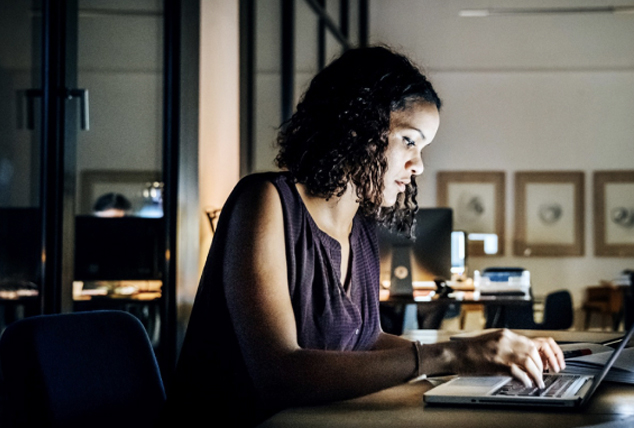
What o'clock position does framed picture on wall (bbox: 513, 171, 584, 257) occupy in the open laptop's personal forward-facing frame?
The framed picture on wall is roughly at 3 o'clock from the open laptop.

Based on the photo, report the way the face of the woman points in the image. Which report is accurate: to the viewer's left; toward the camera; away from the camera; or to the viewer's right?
to the viewer's right

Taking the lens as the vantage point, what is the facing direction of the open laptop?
facing to the left of the viewer

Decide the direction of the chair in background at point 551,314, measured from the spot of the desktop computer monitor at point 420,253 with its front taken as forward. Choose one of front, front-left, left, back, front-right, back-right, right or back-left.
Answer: front-right

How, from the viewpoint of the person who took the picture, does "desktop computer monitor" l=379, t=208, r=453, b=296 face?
facing away from the viewer

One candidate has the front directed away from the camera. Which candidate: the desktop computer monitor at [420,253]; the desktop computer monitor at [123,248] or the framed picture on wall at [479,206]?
the desktop computer monitor at [420,253]

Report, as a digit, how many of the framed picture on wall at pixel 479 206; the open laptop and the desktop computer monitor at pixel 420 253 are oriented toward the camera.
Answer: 1

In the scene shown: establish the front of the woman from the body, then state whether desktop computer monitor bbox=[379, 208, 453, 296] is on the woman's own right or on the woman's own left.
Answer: on the woman's own left

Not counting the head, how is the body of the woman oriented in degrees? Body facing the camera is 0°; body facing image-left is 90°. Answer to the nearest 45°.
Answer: approximately 315°
